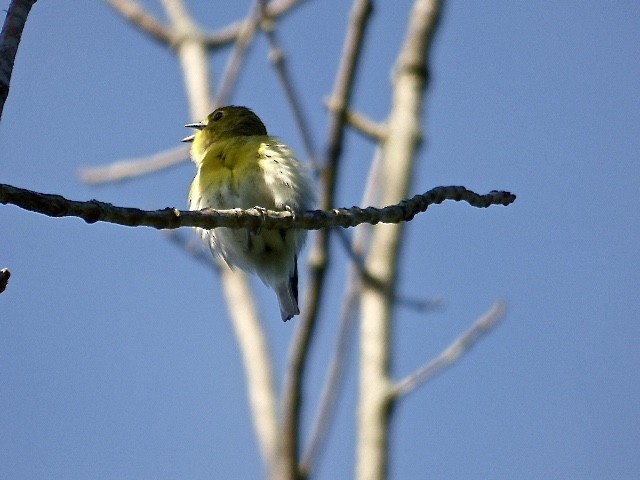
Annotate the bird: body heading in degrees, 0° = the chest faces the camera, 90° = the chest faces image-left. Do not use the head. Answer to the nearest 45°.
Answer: approximately 45°
